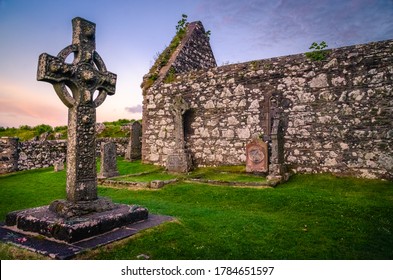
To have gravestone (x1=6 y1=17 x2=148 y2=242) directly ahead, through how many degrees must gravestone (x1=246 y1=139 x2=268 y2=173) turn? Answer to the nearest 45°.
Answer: approximately 45° to its right

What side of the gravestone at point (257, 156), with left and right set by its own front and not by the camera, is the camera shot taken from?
front

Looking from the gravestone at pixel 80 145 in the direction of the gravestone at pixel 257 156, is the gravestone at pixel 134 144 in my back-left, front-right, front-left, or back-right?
front-left

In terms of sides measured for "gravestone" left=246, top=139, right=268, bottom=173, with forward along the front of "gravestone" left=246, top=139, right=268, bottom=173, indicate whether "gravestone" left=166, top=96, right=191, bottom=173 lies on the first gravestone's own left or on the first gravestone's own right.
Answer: on the first gravestone's own right

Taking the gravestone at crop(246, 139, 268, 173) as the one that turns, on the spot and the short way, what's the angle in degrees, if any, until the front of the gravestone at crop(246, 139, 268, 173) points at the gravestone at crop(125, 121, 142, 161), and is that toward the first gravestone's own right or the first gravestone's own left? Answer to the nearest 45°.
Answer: approximately 135° to the first gravestone's own right

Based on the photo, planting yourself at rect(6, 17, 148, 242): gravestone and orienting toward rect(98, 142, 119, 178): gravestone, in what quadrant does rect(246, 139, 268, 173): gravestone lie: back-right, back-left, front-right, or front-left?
front-right

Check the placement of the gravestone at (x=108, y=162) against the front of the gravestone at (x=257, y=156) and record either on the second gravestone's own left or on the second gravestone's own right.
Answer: on the second gravestone's own right
